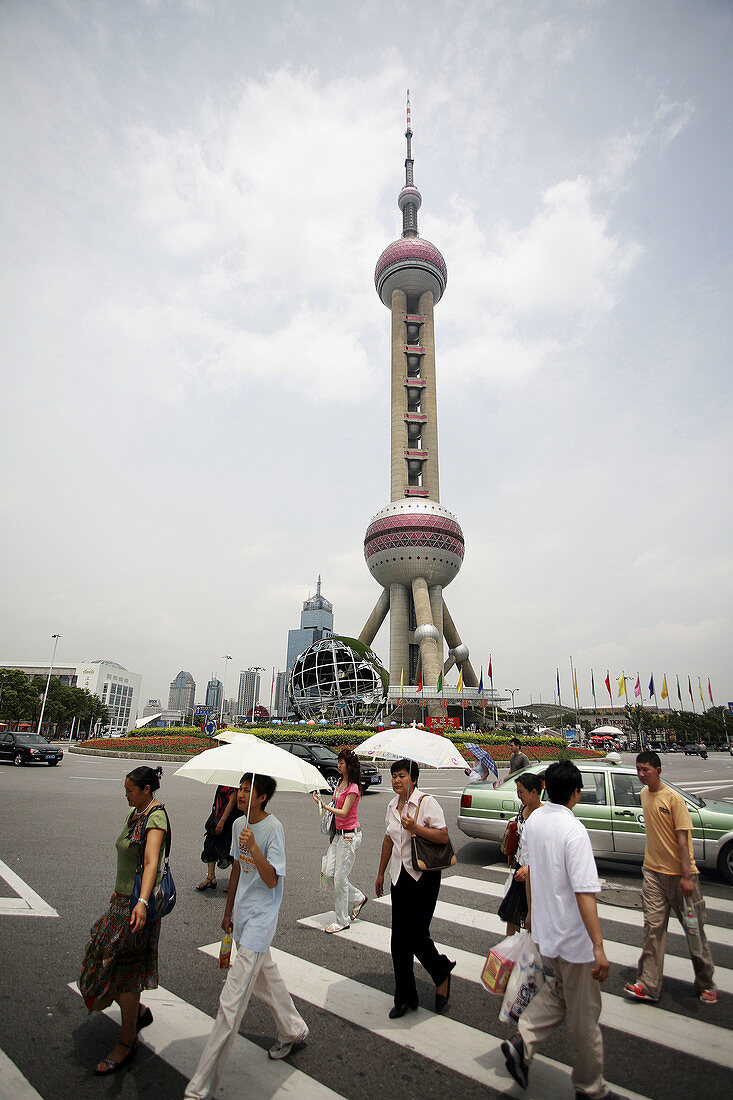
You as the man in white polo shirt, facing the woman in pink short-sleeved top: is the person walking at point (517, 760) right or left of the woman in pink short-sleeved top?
right

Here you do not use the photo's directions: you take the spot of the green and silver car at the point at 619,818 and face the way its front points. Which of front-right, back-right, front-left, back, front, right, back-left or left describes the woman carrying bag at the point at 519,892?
right

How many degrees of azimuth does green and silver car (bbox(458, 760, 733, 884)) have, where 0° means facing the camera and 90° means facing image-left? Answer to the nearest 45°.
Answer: approximately 270°

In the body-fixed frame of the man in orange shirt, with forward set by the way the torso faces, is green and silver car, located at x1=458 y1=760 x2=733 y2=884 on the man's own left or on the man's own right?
on the man's own right

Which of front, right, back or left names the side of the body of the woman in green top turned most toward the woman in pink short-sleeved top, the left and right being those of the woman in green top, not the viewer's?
back

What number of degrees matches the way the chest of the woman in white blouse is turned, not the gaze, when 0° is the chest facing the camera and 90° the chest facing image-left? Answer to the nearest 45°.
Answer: approximately 45°

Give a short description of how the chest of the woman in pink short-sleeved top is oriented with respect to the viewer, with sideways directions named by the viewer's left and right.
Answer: facing to the left of the viewer

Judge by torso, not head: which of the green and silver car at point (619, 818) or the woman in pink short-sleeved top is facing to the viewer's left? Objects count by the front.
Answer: the woman in pink short-sleeved top

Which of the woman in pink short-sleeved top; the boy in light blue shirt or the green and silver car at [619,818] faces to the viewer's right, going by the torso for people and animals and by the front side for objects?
the green and silver car

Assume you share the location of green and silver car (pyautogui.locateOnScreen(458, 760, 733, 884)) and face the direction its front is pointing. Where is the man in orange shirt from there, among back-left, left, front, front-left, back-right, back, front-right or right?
right

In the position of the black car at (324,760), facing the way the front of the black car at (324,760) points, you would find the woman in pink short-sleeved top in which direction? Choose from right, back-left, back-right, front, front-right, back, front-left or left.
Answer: front-right
